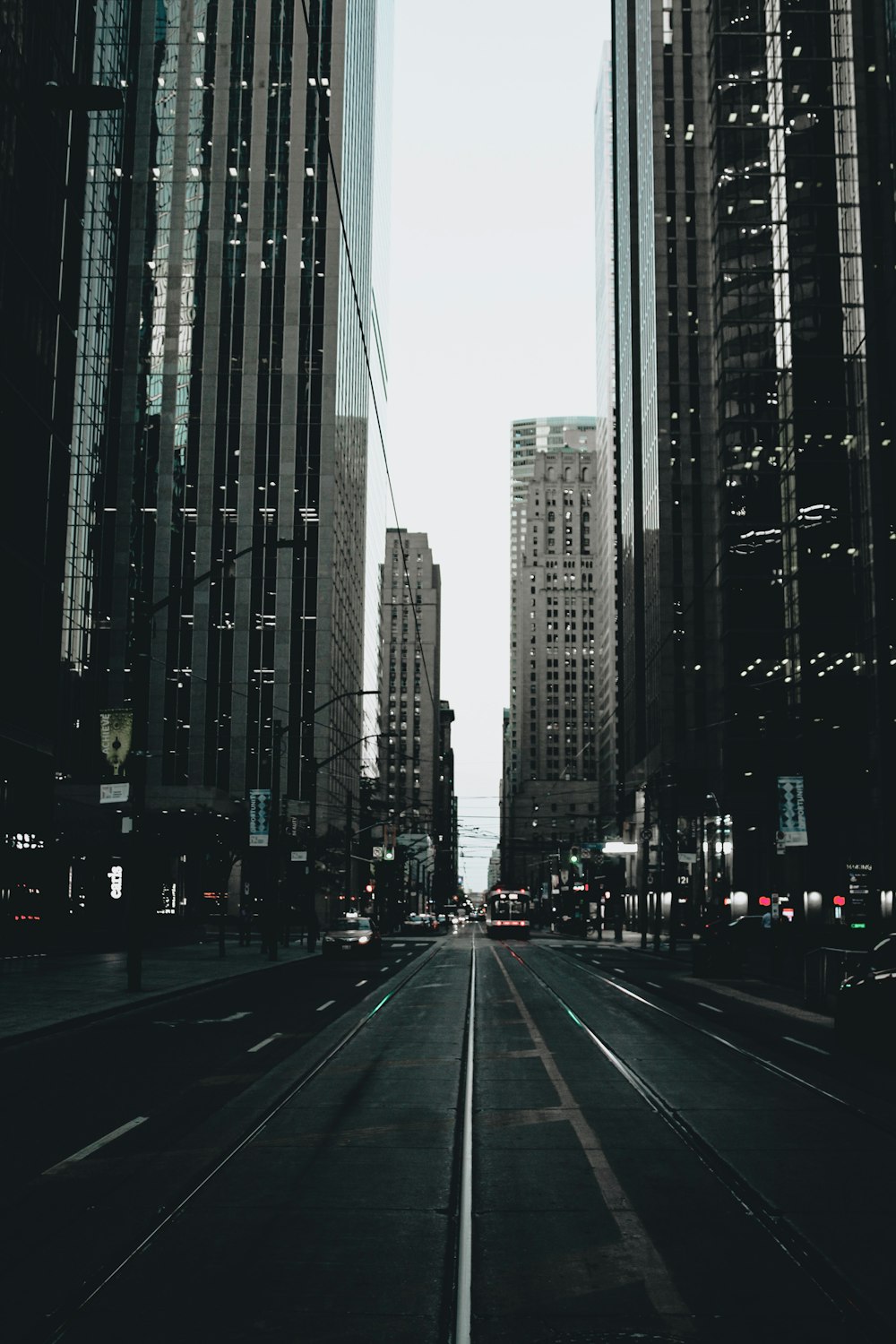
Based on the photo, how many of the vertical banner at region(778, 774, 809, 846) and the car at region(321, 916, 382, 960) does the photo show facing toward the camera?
2

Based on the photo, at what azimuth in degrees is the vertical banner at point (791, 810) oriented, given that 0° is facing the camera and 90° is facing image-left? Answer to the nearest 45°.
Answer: approximately 0°

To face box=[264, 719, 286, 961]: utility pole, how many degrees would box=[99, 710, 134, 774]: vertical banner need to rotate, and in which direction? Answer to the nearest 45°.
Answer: approximately 180°

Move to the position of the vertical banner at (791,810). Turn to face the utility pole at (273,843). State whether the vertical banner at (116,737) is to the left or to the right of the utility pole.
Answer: left

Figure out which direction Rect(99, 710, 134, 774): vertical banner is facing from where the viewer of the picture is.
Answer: facing the viewer

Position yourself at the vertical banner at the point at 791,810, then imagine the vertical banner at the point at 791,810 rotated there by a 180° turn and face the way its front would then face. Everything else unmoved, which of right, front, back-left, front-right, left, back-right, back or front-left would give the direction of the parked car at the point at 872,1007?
back

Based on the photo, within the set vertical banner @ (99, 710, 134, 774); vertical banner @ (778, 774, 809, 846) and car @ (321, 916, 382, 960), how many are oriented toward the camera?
3

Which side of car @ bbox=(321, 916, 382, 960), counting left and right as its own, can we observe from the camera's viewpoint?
front

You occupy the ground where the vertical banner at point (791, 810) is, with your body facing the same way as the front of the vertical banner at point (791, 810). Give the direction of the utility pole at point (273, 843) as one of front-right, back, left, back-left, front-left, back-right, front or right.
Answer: right

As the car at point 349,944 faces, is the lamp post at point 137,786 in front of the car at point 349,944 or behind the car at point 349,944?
in front
